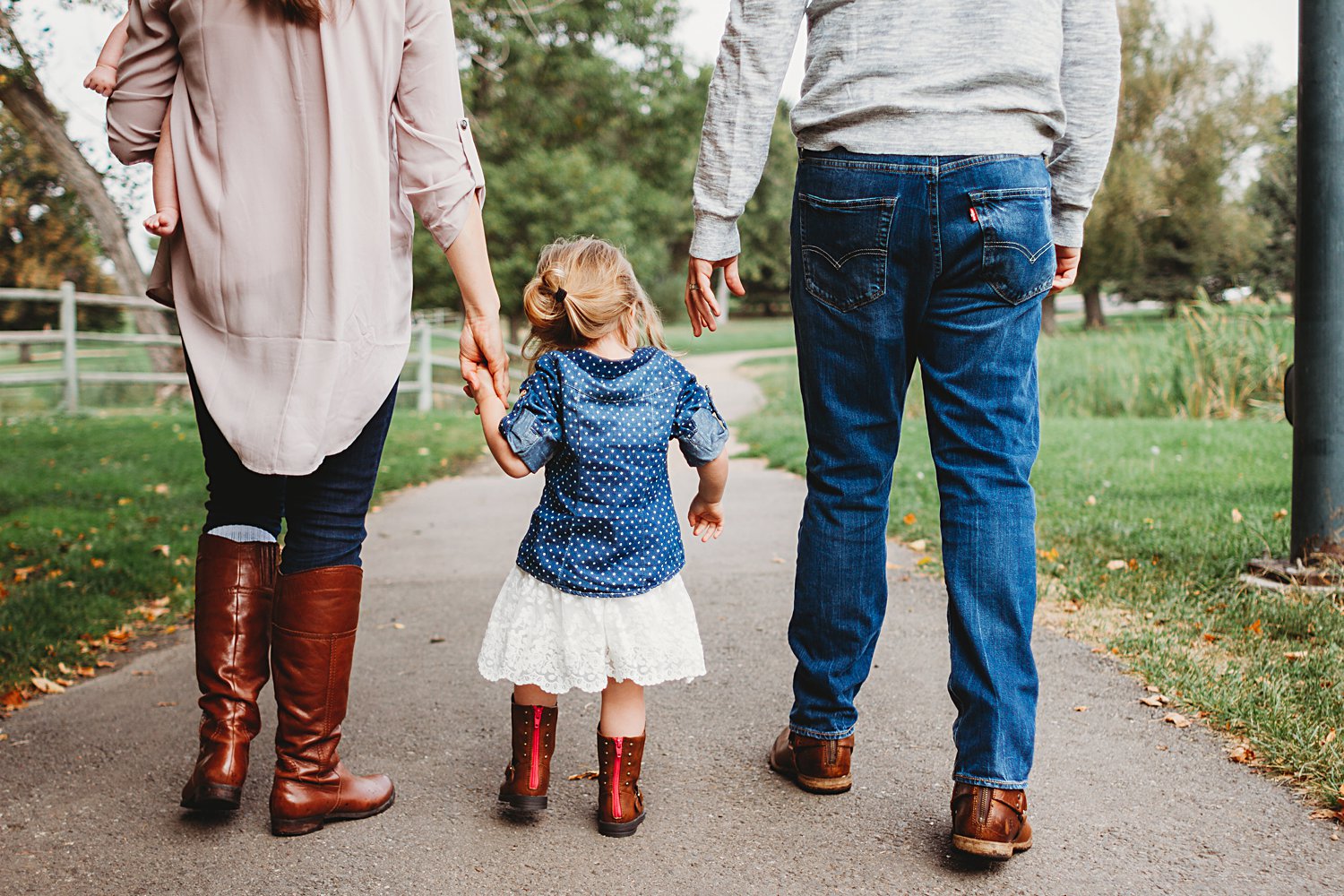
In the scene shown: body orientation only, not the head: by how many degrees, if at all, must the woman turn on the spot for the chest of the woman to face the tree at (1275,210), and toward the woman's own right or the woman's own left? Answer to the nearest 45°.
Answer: approximately 45° to the woman's own right

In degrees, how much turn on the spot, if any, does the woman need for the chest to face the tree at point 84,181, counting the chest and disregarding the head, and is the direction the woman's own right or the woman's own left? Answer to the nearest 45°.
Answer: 0° — they already face it

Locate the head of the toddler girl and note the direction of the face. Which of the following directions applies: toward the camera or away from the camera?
away from the camera

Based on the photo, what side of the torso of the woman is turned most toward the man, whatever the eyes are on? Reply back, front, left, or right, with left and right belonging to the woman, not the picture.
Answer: right

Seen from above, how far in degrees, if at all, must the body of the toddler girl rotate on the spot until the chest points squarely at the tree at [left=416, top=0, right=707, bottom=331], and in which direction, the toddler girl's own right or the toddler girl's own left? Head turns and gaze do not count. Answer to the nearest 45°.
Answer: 0° — they already face it

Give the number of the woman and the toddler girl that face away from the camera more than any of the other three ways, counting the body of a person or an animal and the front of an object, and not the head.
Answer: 2

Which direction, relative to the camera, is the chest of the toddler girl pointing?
away from the camera

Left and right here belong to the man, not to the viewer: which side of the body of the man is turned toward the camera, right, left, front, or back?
back

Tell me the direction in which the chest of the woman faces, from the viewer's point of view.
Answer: away from the camera
